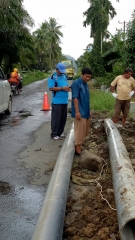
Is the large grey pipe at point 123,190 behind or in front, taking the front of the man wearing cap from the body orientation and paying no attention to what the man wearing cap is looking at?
in front

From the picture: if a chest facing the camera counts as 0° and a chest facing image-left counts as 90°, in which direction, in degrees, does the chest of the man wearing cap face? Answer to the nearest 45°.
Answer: approximately 315°

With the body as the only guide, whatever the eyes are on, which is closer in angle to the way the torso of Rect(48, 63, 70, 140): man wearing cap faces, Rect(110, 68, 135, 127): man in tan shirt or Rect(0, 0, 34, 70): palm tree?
the man in tan shirt

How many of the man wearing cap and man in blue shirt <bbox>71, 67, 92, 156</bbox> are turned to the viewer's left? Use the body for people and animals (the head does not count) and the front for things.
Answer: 0

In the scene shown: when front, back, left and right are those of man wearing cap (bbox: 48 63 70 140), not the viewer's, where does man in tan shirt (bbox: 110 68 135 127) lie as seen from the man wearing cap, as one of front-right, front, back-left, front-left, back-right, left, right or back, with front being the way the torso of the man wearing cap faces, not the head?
left

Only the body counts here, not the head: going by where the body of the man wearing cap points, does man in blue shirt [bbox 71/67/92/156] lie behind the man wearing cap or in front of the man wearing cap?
in front

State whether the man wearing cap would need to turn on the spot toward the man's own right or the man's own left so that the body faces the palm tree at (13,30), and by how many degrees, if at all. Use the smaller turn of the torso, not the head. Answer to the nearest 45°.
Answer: approximately 135° to the man's own left

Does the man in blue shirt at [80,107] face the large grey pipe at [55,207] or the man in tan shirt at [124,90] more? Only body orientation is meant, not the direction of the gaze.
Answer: the large grey pipe

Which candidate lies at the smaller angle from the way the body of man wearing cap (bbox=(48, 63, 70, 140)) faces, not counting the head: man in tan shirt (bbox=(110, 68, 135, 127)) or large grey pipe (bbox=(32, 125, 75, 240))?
the large grey pipe
